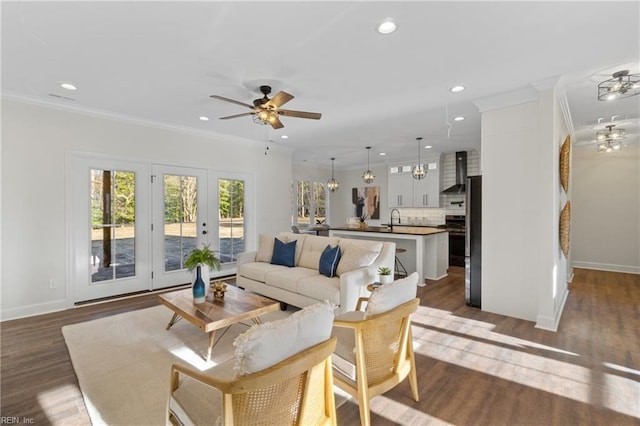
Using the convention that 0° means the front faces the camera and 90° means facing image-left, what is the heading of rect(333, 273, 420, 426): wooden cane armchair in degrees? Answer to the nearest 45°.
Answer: approximately 135°

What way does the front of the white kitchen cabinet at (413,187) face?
toward the camera

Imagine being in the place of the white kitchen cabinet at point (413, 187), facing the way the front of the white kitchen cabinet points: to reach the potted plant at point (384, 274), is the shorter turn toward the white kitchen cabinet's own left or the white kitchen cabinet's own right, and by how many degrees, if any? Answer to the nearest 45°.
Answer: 0° — it already faces it

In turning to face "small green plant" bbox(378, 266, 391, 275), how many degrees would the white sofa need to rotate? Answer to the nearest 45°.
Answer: approximately 135° to its left

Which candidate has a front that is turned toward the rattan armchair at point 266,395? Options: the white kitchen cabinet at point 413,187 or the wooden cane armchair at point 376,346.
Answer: the white kitchen cabinet

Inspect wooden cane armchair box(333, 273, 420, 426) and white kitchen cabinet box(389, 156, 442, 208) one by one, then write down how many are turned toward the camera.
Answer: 1

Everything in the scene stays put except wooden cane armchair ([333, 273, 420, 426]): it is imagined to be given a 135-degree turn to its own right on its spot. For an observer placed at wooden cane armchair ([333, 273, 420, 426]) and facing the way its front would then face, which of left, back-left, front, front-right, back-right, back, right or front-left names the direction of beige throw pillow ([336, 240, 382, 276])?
left

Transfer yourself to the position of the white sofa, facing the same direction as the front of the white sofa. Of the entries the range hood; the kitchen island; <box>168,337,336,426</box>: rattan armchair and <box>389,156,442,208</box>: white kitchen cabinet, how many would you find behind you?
3

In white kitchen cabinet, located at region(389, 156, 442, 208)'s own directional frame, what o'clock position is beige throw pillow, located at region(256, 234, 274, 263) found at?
The beige throw pillow is roughly at 1 o'clock from the white kitchen cabinet.

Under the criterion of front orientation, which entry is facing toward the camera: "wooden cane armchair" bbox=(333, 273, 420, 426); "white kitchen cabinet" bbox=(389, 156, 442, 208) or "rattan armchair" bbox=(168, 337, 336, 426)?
the white kitchen cabinet

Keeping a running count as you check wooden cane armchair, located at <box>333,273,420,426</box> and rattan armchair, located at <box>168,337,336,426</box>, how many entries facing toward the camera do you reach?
0

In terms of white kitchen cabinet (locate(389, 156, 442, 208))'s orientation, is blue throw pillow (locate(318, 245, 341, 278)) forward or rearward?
forward

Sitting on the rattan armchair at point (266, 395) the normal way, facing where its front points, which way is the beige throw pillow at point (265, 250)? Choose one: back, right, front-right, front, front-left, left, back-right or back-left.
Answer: front-right

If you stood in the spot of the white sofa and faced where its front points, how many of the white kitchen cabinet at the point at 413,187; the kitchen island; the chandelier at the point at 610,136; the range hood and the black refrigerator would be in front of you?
0

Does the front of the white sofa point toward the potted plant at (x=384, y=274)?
no

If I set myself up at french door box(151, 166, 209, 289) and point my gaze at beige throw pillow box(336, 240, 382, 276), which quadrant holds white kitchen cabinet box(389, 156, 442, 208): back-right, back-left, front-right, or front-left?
front-left

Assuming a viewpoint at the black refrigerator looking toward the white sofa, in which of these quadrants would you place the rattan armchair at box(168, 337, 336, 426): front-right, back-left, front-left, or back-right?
front-left

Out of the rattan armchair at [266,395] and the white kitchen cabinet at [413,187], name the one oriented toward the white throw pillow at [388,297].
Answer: the white kitchen cabinet

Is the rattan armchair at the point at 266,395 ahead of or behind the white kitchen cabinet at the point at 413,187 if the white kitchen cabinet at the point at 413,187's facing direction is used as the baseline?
ahead

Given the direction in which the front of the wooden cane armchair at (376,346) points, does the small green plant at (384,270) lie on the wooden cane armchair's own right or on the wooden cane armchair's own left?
on the wooden cane armchair's own right
